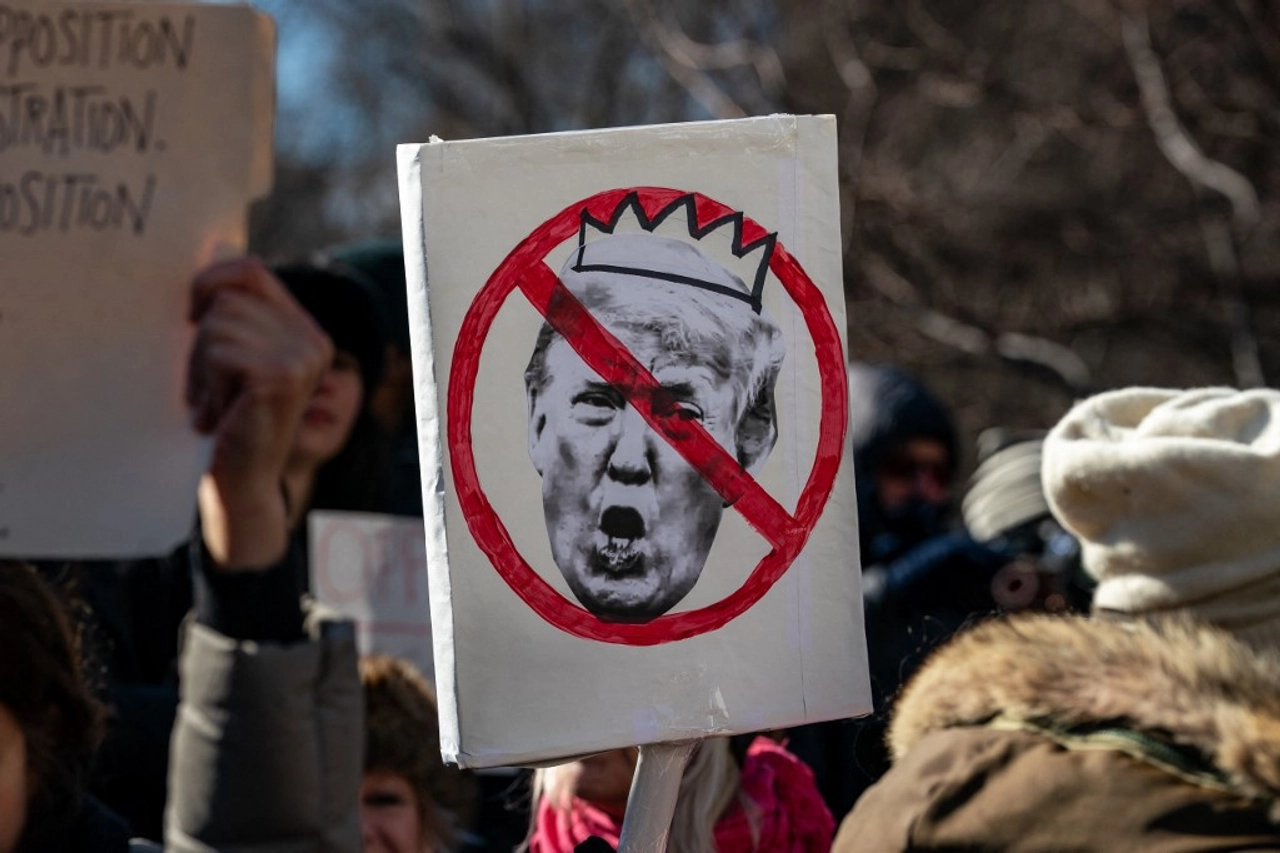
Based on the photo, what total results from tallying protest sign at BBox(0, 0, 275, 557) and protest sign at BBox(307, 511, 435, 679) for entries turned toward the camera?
2

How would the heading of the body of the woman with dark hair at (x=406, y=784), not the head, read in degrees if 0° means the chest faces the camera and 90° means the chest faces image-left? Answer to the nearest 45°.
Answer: approximately 45°

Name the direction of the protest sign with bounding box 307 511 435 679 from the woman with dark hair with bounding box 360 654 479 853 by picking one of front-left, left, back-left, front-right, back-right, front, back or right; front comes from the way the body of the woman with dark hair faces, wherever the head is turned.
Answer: back-right

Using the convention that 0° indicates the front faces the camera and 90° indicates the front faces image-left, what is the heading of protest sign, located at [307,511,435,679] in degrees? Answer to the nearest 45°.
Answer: approximately 0°

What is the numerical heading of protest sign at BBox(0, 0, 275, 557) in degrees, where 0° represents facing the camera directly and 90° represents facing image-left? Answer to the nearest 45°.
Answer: approximately 0°
